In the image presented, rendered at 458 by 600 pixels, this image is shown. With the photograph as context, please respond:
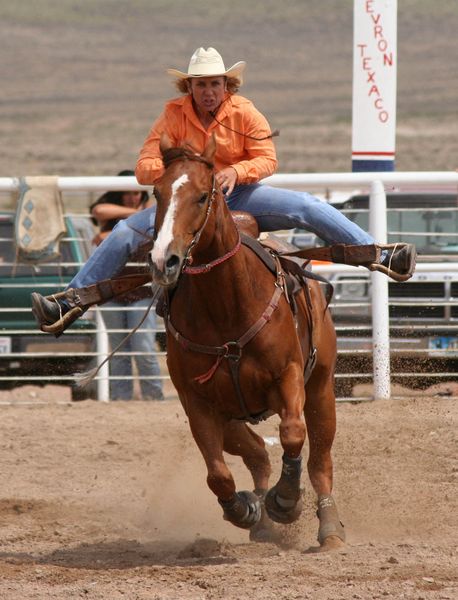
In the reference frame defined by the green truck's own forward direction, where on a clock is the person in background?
The person in background is roughly at 10 o'clock from the green truck.

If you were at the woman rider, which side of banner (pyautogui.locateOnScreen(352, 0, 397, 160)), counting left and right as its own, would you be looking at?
front

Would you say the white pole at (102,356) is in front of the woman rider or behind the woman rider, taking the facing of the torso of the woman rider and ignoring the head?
behind

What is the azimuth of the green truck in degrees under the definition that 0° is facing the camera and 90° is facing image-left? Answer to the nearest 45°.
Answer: approximately 0°

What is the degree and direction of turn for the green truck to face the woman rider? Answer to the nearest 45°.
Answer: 0° — it already faces them

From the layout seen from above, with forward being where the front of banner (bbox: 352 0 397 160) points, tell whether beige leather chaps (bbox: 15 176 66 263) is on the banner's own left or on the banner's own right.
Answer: on the banner's own right
